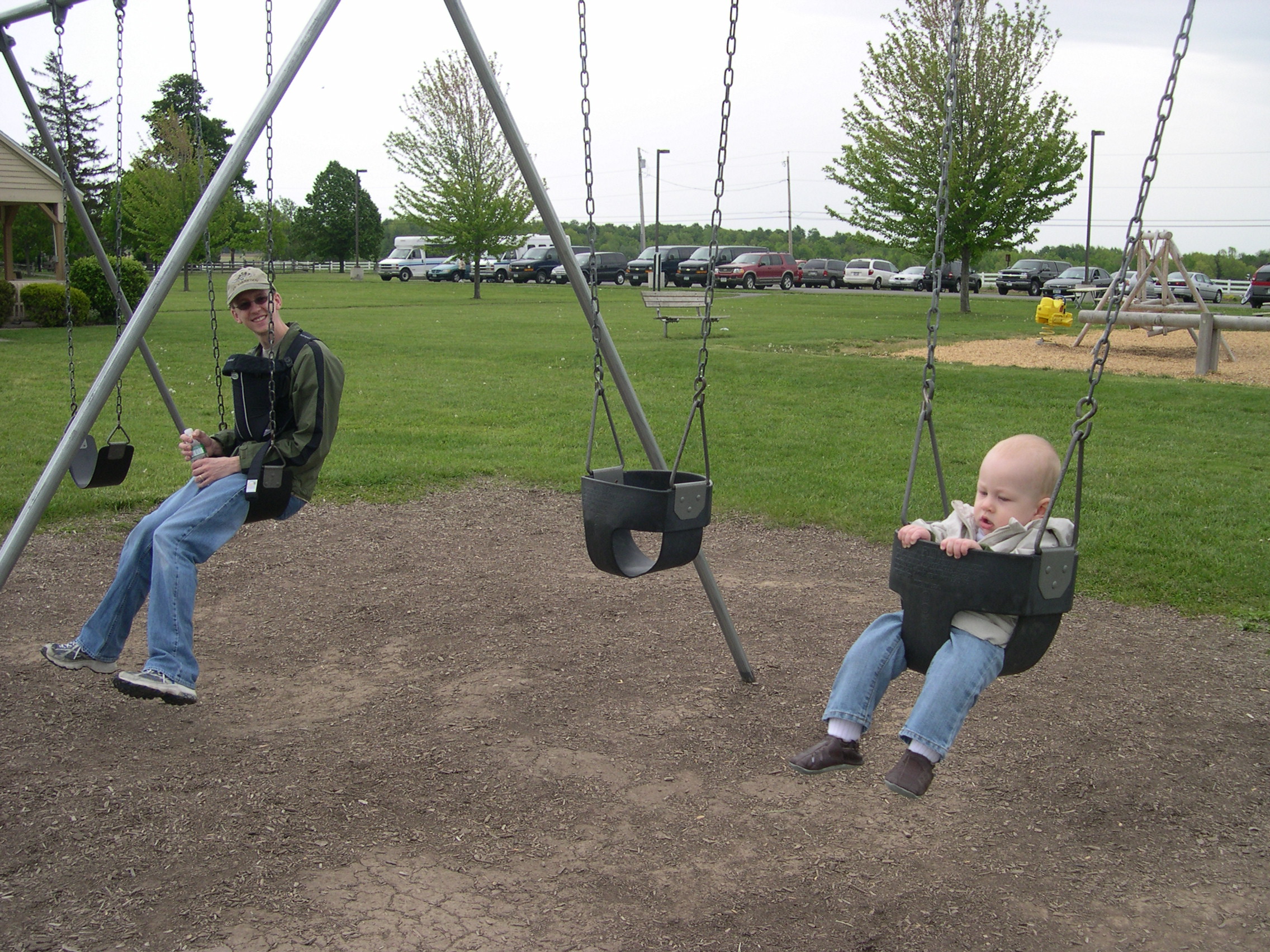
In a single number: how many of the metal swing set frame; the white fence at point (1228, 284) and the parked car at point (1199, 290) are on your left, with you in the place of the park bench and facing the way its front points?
2

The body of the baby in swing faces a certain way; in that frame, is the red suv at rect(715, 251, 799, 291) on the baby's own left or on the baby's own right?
on the baby's own right

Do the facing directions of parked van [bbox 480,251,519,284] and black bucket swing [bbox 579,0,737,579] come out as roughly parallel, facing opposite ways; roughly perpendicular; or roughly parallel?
roughly parallel

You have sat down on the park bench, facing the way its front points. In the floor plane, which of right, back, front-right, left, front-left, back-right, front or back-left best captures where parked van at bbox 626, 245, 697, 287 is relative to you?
back-left

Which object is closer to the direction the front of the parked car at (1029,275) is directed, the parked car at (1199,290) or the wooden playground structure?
the wooden playground structure

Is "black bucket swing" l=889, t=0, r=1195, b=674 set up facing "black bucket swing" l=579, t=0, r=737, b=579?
no

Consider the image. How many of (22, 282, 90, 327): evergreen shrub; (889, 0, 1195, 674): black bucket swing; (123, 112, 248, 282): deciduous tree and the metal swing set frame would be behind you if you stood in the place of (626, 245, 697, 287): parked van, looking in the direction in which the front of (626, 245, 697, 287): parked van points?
0

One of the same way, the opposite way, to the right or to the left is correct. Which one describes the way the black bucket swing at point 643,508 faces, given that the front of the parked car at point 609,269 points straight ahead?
the same way

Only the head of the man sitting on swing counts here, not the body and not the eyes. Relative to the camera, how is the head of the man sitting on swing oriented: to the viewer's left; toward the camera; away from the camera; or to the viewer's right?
toward the camera

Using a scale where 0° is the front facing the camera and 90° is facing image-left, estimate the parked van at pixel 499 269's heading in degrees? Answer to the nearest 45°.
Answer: approximately 45°

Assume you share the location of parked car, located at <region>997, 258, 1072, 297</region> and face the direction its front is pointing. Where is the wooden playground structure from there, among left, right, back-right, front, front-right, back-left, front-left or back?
front-left

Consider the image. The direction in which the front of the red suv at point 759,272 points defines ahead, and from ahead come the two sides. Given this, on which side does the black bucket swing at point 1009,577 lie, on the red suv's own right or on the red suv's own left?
on the red suv's own left

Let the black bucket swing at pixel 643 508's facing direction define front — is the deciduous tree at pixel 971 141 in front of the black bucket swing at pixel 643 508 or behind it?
behind

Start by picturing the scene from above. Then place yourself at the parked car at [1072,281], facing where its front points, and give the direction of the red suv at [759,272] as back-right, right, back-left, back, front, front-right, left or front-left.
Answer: front-right

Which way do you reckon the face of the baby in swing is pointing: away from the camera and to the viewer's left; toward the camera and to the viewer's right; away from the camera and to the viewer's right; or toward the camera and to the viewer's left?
toward the camera and to the viewer's left

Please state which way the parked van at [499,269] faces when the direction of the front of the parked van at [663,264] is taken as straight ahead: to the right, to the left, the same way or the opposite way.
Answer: the same way

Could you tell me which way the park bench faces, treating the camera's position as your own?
facing the viewer and to the right of the viewer

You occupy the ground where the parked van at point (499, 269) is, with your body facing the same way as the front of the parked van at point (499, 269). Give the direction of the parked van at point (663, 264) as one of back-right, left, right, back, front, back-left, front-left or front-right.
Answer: left

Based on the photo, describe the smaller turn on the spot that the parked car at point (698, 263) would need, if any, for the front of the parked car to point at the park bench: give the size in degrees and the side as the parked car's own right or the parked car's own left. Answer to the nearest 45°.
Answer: approximately 45° to the parked car's own left
